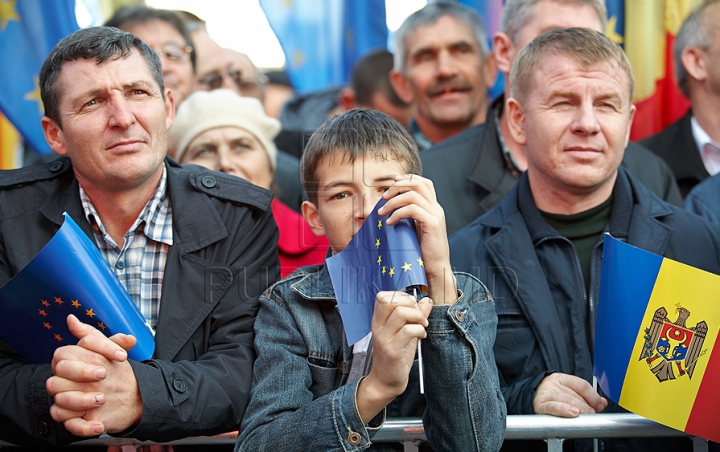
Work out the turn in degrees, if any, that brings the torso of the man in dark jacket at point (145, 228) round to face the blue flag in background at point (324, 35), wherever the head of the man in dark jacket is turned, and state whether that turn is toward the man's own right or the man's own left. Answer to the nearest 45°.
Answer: approximately 135° to the man's own left

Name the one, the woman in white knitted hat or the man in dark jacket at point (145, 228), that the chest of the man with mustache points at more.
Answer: the man in dark jacket

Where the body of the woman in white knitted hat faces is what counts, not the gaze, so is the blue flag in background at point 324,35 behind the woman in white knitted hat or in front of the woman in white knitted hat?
behind

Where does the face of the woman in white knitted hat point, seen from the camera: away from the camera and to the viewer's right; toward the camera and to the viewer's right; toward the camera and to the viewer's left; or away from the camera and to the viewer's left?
toward the camera and to the viewer's right

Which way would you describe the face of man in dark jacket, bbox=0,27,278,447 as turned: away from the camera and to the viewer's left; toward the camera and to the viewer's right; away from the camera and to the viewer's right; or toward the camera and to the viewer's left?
toward the camera and to the viewer's right

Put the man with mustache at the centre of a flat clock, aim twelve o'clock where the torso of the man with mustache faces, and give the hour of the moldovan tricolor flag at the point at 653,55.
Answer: The moldovan tricolor flag is roughly at 8 o'clock from the man with mustache.

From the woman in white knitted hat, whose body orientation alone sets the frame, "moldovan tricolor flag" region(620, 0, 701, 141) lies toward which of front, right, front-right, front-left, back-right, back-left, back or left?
left

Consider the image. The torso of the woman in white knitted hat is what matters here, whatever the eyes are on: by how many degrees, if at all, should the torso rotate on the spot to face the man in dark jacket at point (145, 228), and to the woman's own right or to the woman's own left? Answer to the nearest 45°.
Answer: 0° — they already face them
